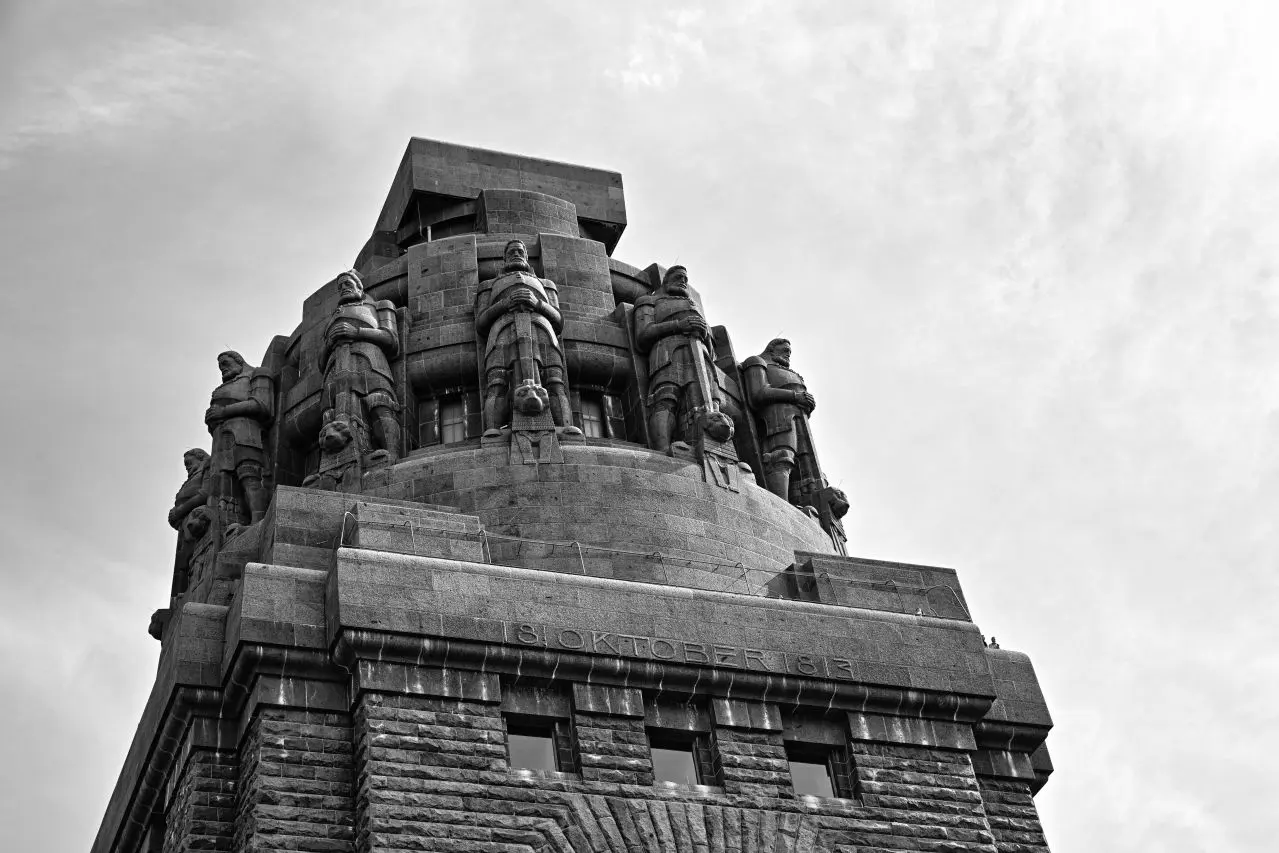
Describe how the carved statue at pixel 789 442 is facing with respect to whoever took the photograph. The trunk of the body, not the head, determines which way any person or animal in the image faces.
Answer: facing the viewer and to the right of the viewer
